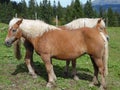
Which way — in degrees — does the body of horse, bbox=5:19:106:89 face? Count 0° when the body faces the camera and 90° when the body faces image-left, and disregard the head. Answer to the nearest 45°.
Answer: approximately 90°
